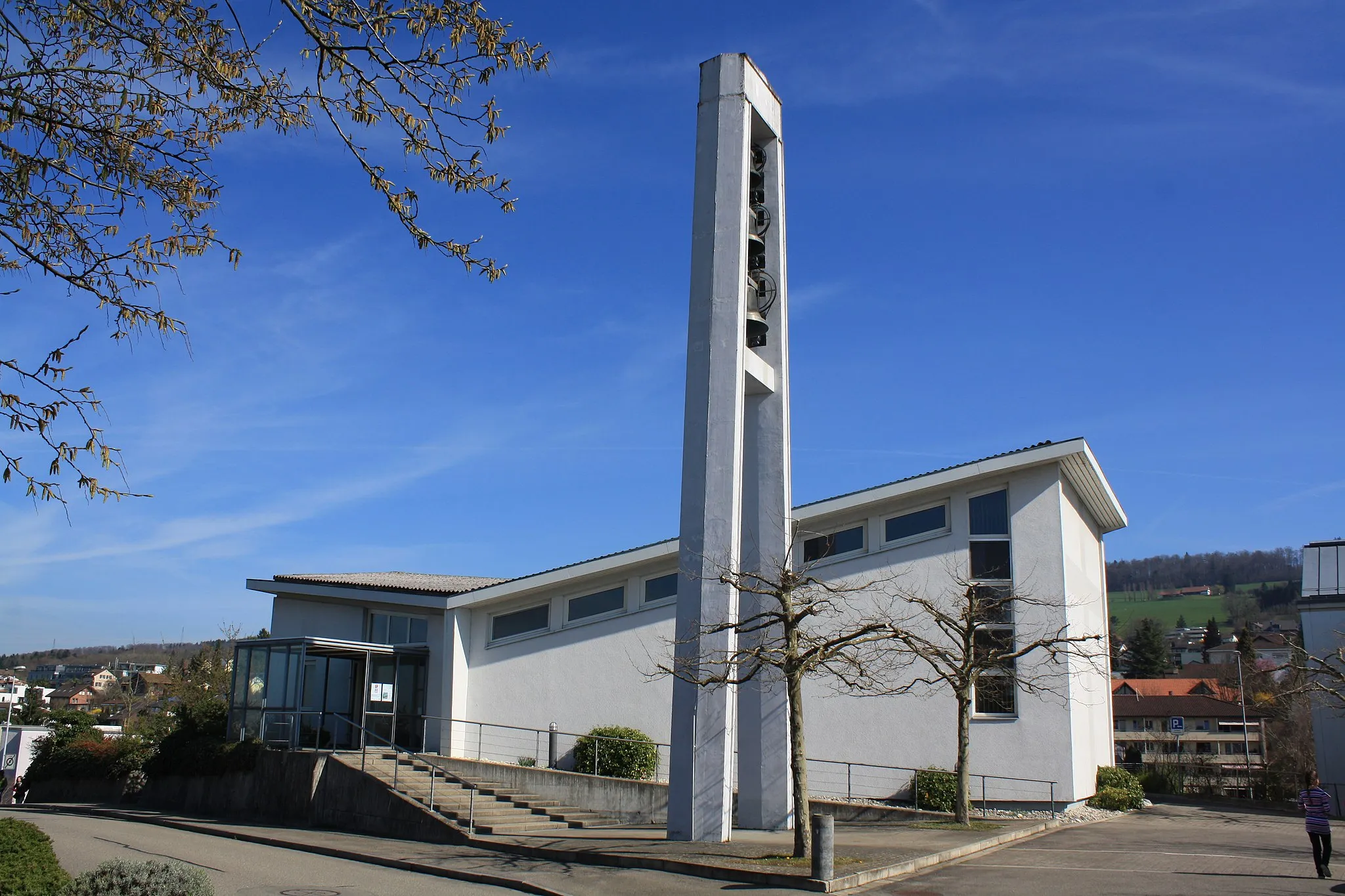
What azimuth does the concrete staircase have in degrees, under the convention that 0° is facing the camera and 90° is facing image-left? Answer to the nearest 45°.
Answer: approximately 315°

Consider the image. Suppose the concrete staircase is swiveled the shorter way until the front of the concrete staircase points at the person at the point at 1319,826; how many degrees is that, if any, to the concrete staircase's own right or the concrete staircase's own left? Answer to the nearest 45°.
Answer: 0° — it already faces them

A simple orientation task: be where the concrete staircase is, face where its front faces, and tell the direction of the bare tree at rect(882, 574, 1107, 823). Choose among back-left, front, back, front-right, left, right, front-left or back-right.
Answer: front-left

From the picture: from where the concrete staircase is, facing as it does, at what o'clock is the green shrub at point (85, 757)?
The green shrub is roughly at 6 o'clock from the concrete staircase.

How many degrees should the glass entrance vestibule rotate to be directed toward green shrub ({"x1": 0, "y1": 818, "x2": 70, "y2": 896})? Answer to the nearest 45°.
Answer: approximately 45° to its right
